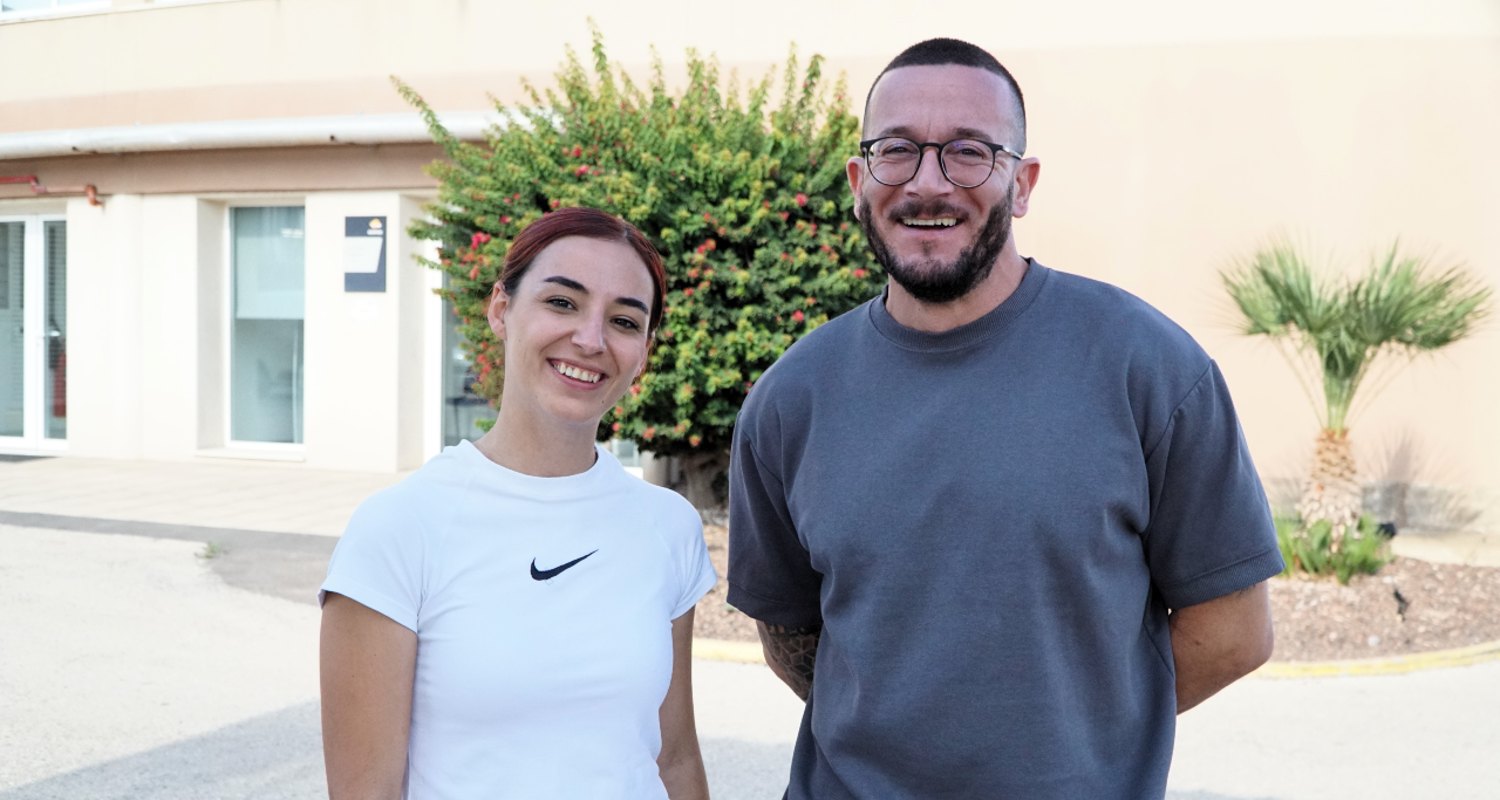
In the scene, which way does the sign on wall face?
toward the camera

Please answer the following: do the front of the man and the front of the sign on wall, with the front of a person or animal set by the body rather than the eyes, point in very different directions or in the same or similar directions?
same or similar directions

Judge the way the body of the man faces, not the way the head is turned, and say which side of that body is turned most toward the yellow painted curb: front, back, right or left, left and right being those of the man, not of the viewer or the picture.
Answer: back

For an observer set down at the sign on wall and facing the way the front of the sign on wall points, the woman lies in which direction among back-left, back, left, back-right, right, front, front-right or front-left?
front

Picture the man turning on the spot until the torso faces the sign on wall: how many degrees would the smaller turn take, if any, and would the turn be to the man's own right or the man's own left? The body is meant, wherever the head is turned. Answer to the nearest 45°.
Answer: approximately 135° to the man's own right

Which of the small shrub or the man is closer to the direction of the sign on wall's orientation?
the man

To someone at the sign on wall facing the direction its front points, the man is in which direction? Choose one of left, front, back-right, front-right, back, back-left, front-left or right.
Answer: front

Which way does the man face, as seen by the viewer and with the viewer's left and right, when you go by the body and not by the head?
facing the viewer

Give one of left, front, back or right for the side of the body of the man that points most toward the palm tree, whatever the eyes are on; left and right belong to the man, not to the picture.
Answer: back

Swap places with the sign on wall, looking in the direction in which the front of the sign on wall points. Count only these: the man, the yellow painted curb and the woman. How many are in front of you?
3

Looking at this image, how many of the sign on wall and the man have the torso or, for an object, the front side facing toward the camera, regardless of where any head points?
2
